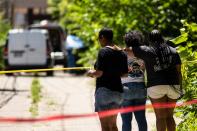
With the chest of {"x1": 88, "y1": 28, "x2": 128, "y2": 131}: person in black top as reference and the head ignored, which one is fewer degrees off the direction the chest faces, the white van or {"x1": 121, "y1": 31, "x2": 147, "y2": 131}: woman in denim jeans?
the white van

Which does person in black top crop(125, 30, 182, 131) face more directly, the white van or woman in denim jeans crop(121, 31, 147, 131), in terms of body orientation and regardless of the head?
the white van

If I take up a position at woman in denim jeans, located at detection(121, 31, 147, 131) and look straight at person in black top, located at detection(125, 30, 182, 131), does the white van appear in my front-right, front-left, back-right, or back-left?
back-left

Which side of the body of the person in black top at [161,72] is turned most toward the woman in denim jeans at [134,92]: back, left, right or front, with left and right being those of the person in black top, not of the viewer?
left

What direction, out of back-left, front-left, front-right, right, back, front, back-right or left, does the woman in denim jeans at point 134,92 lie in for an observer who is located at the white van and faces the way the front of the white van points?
back

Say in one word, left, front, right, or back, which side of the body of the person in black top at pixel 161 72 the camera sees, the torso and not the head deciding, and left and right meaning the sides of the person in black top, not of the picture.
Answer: back

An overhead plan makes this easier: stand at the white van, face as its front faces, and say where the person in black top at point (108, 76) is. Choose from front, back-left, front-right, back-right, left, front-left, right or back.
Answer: back
